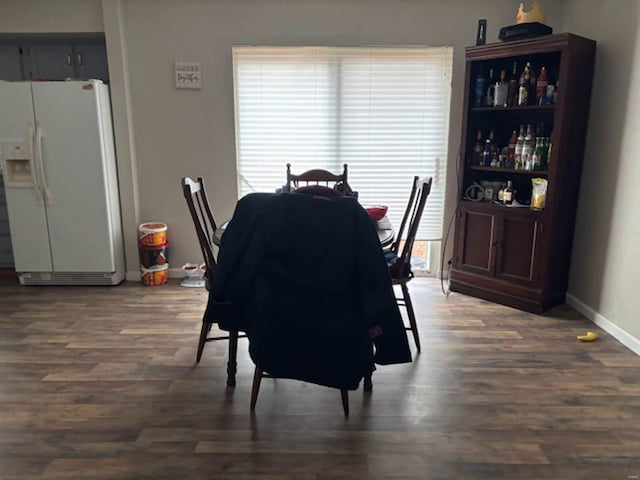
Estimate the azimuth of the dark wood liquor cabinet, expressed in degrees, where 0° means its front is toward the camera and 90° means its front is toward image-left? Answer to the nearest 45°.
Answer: approximately 45°

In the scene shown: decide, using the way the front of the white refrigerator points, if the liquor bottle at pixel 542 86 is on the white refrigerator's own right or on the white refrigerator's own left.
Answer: on the white refrigerator's own left

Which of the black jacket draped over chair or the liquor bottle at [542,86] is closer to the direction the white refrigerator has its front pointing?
the black jacket draped over chair

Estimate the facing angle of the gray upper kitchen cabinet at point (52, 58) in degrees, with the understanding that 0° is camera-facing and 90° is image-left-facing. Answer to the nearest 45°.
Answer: approximately 0°

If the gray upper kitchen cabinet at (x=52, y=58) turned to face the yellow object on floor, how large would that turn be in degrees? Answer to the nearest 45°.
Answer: approximately 45° to its left

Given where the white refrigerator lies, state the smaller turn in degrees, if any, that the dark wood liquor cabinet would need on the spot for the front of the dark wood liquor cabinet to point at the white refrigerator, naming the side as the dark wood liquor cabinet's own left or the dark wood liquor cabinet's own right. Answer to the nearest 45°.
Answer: approximately 45° to the dark wood liquor cabinet's own right

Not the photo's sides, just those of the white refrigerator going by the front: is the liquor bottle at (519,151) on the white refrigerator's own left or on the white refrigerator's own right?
on the white refrigerator's own left

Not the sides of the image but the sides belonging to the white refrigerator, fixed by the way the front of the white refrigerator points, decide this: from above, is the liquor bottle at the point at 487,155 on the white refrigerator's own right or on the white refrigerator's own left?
on the white refrigerator's own left

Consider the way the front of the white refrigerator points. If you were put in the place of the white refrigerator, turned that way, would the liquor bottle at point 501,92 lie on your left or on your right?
on your left
